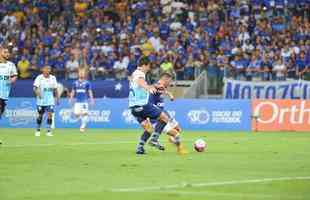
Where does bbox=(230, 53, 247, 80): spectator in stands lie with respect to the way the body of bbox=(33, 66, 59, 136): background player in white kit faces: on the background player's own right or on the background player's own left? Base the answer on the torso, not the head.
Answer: on the background player's own left

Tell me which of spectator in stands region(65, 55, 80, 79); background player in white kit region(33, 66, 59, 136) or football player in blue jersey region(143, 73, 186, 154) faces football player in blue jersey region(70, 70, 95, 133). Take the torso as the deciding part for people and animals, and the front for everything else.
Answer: the spectator in stands

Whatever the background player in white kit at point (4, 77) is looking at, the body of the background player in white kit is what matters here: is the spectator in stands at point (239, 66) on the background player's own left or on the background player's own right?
on the background player's own left

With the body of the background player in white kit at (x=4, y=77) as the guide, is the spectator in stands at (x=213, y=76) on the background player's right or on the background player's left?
on the background player's left

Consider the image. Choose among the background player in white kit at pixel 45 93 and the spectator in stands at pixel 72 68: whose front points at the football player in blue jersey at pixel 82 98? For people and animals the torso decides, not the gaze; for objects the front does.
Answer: the spectator in stands

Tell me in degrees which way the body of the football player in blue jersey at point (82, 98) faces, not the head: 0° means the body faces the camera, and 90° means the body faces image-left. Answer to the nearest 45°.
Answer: approximately 0°

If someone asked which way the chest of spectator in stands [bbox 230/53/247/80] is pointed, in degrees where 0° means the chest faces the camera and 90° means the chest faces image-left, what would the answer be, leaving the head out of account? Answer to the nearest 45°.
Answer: approximately 0°

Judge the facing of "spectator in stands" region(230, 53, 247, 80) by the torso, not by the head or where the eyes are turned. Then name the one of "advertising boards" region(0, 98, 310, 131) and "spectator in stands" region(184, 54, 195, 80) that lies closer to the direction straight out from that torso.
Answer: the advertising boards
